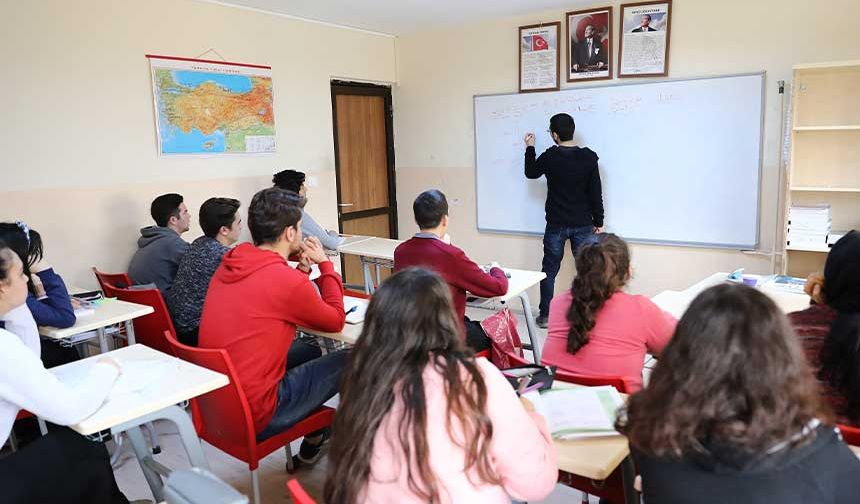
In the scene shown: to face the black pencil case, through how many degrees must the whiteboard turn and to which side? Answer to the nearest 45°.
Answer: approximately 45° to its left

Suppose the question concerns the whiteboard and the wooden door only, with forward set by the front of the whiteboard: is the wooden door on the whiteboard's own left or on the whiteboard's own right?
on the whiteboard's own right

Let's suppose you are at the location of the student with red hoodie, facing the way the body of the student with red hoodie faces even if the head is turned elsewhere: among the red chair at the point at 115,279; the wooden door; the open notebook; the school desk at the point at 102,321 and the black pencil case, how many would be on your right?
2

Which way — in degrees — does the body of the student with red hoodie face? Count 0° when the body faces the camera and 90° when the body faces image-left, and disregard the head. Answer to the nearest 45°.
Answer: approximately 225°

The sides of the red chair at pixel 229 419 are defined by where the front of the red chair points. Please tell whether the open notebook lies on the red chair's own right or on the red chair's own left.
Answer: on the red chair's own right

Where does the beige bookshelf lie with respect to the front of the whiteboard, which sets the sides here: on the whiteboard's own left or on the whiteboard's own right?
on the whiteboard's own left

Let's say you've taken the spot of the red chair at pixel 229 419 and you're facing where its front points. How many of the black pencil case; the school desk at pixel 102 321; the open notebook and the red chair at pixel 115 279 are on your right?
2

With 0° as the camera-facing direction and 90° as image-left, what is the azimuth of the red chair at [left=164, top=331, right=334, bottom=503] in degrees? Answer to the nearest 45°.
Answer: approximately 225°

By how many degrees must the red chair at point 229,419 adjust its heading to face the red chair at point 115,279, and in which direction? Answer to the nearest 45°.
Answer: approximately 45° to its left

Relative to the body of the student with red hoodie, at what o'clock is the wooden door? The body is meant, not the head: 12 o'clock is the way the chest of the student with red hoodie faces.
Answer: The wooden door is roughly at 11 o'clock from the student with red hoodie.

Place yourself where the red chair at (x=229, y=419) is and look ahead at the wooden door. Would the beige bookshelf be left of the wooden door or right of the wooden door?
right

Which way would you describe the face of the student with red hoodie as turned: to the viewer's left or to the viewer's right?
to the viewer's right

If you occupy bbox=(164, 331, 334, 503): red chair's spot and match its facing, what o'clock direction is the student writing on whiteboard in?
The student writing on whiteboard is roughly at 12 o'clock from the red chair.

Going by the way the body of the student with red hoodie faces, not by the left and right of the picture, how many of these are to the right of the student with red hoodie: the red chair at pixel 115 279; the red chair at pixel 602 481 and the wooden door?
1
